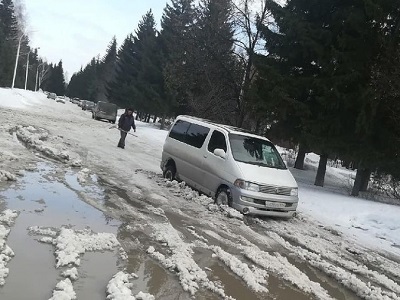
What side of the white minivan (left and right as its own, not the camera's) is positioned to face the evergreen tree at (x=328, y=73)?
left

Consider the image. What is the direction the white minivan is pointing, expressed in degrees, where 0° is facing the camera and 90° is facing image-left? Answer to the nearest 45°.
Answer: approximately 315°

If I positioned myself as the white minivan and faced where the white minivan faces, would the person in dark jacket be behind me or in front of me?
behind

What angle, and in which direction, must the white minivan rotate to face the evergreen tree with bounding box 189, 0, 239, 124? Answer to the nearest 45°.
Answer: approximately 135° to its left

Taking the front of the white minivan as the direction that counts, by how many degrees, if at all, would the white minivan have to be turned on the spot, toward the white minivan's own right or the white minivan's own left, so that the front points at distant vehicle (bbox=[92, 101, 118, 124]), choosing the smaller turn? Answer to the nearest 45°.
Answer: approximately 180°

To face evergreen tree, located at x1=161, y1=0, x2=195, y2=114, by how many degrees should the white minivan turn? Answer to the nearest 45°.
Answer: approximately 135° to its left
